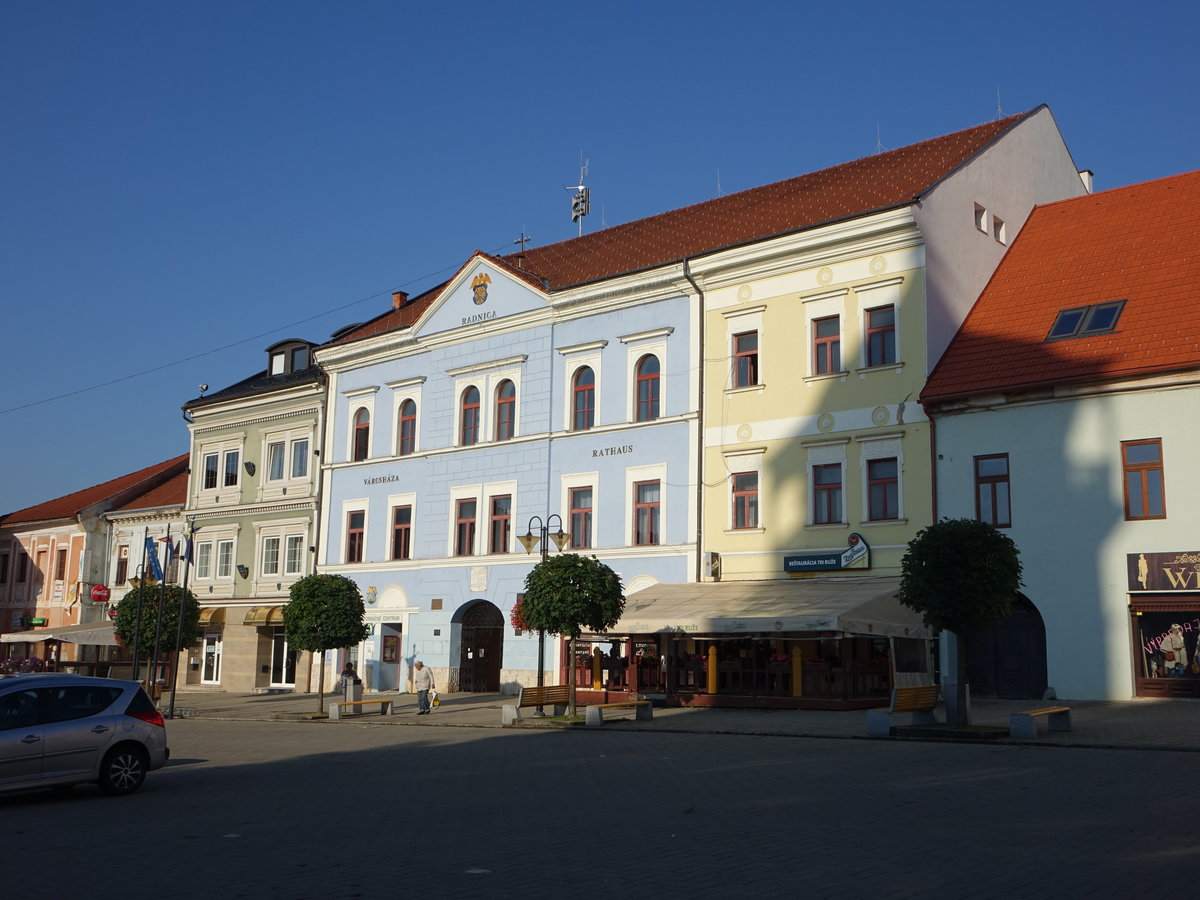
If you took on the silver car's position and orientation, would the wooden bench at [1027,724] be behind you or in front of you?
behind

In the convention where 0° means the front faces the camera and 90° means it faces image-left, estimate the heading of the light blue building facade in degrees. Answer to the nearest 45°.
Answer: approximately 45°

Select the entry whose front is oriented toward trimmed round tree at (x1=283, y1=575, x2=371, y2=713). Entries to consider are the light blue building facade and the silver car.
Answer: the light blue building facade

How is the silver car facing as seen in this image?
to the viewer's left

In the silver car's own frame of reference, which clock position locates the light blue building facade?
The light blue building facade is roughly at 4 o'clock from the silver car.

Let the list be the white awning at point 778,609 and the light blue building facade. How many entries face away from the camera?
0

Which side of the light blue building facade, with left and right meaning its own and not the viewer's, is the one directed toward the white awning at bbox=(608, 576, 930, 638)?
left

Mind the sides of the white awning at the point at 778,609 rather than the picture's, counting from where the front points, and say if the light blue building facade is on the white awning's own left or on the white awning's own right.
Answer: on the white awning's own right

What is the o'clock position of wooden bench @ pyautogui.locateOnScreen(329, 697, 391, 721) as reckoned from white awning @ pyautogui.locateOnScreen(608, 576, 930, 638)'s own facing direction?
The wooden bench is roughly at 2 o'clock from the white awning.

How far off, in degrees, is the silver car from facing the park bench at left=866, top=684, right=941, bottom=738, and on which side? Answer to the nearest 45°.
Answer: approximately 180°

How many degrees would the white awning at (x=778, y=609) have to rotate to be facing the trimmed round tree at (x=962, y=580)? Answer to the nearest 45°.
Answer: approximately 90° to its left
